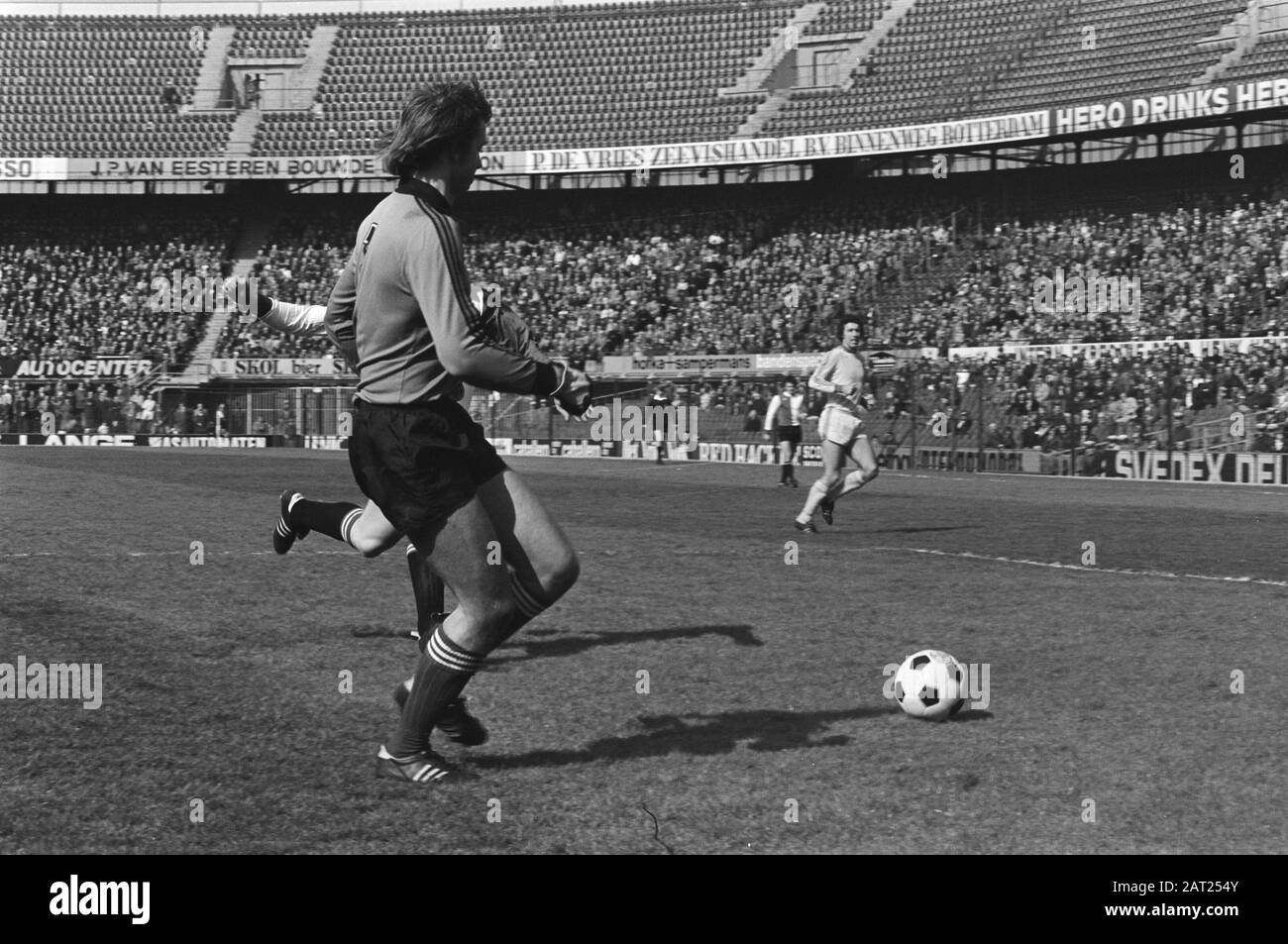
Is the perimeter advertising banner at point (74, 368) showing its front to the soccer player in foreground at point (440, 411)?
yes

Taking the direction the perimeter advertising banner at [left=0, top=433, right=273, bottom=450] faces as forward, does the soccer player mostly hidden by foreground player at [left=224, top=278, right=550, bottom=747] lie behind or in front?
in front

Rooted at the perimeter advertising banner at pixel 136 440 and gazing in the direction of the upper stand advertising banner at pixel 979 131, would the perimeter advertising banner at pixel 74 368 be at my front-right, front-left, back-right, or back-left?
back-left

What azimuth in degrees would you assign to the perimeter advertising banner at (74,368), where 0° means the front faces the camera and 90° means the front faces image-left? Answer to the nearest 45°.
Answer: approximately 0°

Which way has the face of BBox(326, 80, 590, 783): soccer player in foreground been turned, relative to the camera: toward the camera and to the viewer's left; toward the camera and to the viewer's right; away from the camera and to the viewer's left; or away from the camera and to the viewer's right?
away from the camera and to the viewer's right

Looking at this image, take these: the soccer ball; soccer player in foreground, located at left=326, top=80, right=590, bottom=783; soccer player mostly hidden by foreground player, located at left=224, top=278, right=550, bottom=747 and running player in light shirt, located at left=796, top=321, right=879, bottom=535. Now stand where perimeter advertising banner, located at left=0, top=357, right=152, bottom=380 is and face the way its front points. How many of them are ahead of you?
4

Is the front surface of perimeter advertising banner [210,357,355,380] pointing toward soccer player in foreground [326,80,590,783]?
yes

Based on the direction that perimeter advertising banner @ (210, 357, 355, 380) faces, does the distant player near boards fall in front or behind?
in front

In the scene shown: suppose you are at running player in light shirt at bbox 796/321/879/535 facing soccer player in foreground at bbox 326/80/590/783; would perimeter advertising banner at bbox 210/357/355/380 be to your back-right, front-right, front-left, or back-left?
back-right
